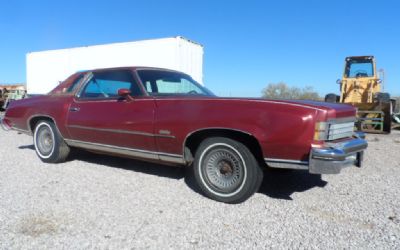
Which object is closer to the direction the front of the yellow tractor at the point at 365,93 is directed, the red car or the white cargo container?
the red car

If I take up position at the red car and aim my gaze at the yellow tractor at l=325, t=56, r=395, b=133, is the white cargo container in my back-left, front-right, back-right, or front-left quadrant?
front-left

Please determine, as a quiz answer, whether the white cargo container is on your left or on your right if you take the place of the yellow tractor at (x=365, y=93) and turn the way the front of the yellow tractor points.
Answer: on your right

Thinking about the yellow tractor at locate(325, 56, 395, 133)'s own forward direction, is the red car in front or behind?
in front

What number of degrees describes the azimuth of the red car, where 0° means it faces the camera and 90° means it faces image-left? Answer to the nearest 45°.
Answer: approximately 315°

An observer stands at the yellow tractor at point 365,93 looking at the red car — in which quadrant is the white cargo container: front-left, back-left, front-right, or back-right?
front-right

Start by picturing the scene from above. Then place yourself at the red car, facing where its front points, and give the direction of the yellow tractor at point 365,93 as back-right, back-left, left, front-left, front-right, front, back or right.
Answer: left

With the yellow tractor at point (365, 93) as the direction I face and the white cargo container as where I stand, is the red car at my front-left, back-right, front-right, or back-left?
front-right

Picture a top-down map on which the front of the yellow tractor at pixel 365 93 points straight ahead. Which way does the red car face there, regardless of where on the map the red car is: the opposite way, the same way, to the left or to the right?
to the left

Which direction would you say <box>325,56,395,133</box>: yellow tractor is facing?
toward the camera

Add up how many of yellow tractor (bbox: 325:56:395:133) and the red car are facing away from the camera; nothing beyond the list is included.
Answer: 0

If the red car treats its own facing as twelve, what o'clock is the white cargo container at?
The white cargo container is roughly at 7 o'clock from the red car.
